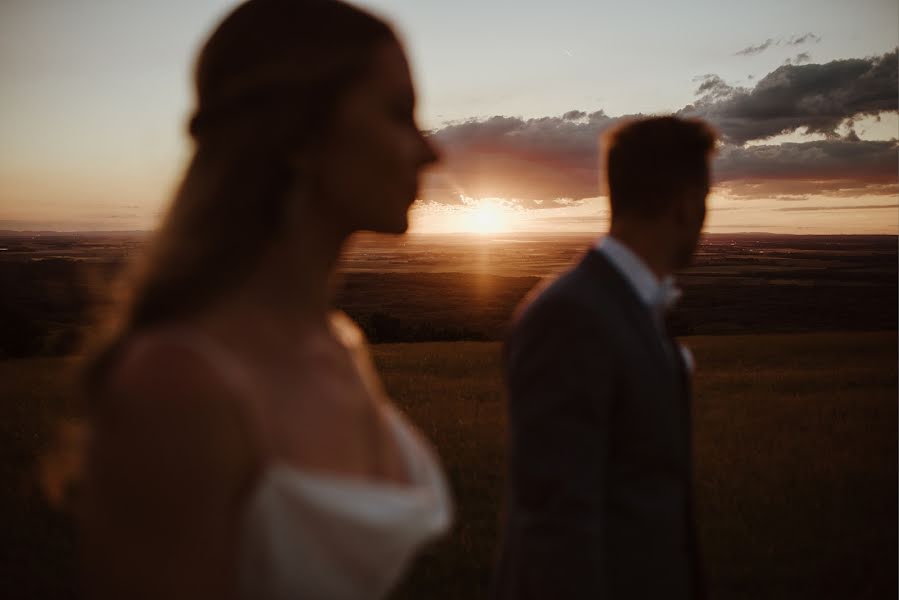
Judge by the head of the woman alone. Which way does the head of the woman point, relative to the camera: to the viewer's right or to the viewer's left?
to the viewer's right

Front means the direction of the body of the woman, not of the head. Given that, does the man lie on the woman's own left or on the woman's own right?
on the woman's own left

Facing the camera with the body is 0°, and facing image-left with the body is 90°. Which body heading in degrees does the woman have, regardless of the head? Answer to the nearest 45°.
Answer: approximately 315°
